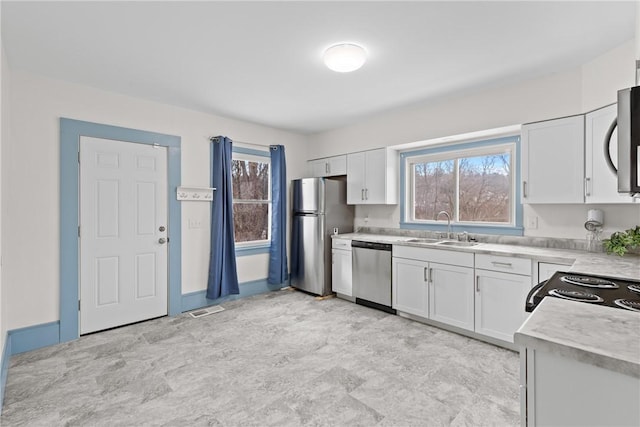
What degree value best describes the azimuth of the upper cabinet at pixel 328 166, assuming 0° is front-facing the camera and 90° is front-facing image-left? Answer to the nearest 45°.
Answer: approximately 45°

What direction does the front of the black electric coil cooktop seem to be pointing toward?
to the viewer's left

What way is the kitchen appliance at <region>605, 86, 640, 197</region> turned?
to the viewer's left

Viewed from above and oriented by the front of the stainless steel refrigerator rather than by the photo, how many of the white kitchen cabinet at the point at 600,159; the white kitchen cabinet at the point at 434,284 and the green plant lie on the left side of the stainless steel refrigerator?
3

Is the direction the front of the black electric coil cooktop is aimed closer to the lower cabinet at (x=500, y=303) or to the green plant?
the lower cabinet

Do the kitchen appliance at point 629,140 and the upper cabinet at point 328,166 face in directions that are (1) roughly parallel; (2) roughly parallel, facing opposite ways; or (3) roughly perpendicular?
roughly perpendicular

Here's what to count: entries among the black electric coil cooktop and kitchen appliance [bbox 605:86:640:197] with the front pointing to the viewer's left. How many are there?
2

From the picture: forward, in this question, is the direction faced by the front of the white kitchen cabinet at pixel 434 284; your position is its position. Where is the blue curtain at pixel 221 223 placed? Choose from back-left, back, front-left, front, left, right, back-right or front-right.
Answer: front-right

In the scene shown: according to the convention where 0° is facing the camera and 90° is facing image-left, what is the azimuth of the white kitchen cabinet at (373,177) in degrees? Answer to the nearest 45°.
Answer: approximately 45°
